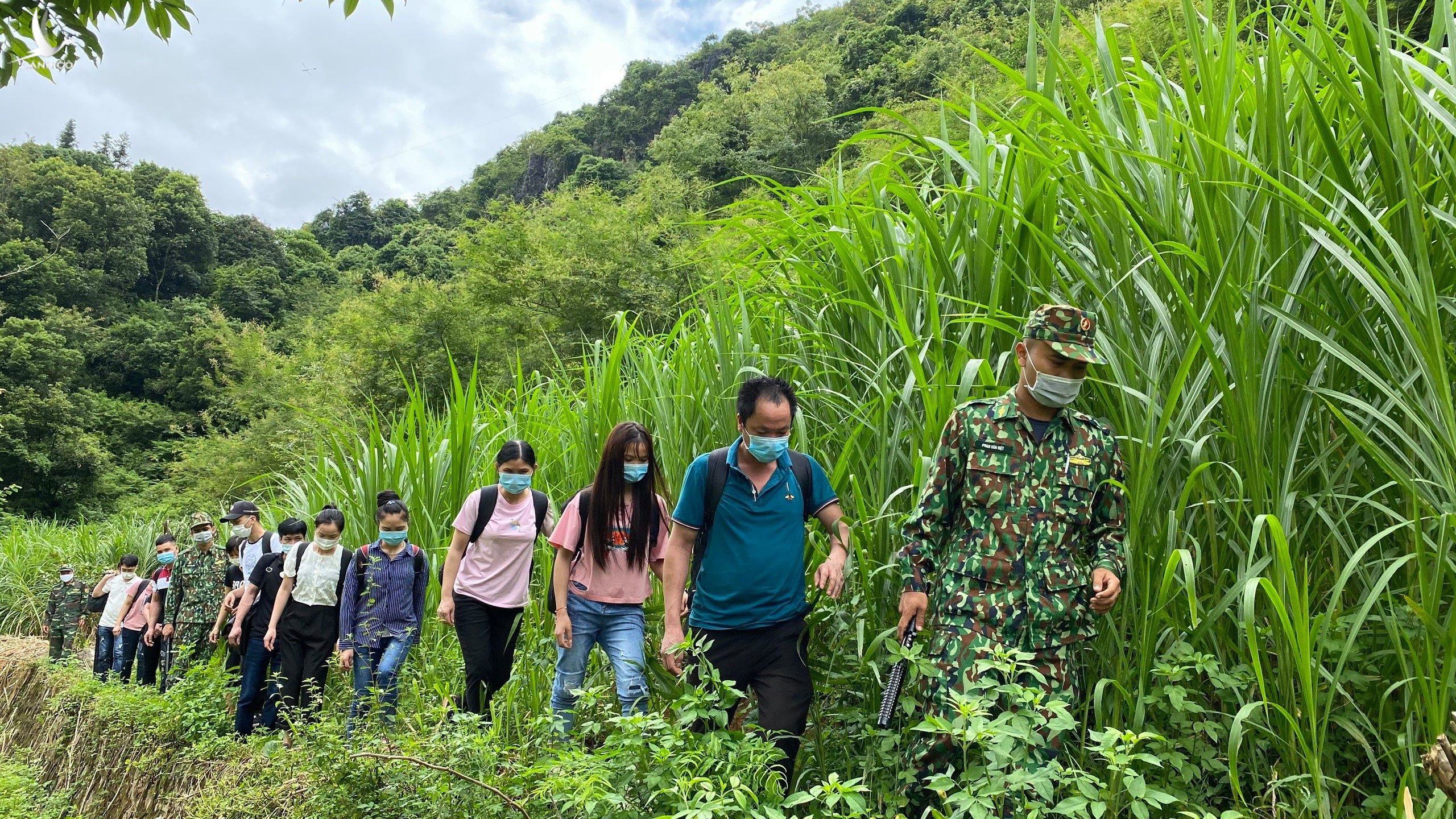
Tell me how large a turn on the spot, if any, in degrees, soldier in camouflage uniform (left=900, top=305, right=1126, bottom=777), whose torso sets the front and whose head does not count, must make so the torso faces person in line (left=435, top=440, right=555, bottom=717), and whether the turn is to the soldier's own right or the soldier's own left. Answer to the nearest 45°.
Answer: approximately 135° to the soldier's own right

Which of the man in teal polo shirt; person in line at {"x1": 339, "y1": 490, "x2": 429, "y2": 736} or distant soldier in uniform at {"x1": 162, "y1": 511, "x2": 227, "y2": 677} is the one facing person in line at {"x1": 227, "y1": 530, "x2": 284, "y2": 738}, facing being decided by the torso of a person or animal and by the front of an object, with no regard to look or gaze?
the distant soldier in uniform

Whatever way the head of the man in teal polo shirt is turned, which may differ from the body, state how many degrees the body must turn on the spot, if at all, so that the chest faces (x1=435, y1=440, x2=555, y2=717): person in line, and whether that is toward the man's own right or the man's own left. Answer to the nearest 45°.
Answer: approximately 135° to the man's own right

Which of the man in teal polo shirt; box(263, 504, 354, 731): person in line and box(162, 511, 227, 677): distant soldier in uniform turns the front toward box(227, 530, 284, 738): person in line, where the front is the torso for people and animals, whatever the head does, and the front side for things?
the distant soldier in uniform

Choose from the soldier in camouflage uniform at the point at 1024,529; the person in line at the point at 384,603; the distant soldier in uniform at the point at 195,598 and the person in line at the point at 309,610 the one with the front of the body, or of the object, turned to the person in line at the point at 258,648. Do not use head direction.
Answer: the distant soldier in uniform
